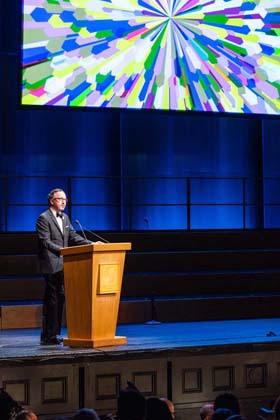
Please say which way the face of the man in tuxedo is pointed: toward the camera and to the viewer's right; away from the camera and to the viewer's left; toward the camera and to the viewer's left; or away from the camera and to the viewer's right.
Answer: toward the camera and to the viewer's right

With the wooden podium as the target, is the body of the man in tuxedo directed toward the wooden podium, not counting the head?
yes

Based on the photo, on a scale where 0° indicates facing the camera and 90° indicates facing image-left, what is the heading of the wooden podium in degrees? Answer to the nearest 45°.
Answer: approximately 315°

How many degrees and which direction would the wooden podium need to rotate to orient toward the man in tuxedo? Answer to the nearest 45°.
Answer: approximately 180°

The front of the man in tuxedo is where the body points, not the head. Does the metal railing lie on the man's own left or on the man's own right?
on the man's own left

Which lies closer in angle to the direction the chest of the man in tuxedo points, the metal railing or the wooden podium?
the wooden podium

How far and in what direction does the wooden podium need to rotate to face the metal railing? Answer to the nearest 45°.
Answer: approximately 135° to its left

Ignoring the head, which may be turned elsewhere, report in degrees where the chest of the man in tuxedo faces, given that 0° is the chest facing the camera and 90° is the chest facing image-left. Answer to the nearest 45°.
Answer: approximately 315°
